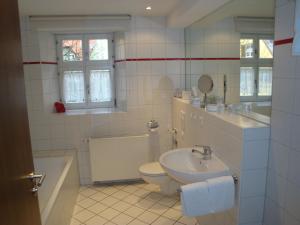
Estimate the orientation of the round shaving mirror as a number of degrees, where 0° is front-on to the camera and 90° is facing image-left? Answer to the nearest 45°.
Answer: approximately 45°

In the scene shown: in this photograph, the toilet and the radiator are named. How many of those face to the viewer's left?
1

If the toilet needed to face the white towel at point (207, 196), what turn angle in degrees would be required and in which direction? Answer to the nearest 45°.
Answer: approximately 90° to its left

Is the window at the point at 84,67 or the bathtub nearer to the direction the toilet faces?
the bathtub

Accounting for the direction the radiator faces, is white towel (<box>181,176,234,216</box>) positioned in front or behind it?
in front

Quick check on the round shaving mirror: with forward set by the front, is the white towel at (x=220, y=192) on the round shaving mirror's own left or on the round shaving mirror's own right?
on the round shaving mirror's own left

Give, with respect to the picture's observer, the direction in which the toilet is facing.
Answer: facing to the left of the viewer

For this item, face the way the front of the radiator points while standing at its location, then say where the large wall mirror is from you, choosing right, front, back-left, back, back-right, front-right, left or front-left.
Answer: front-left
